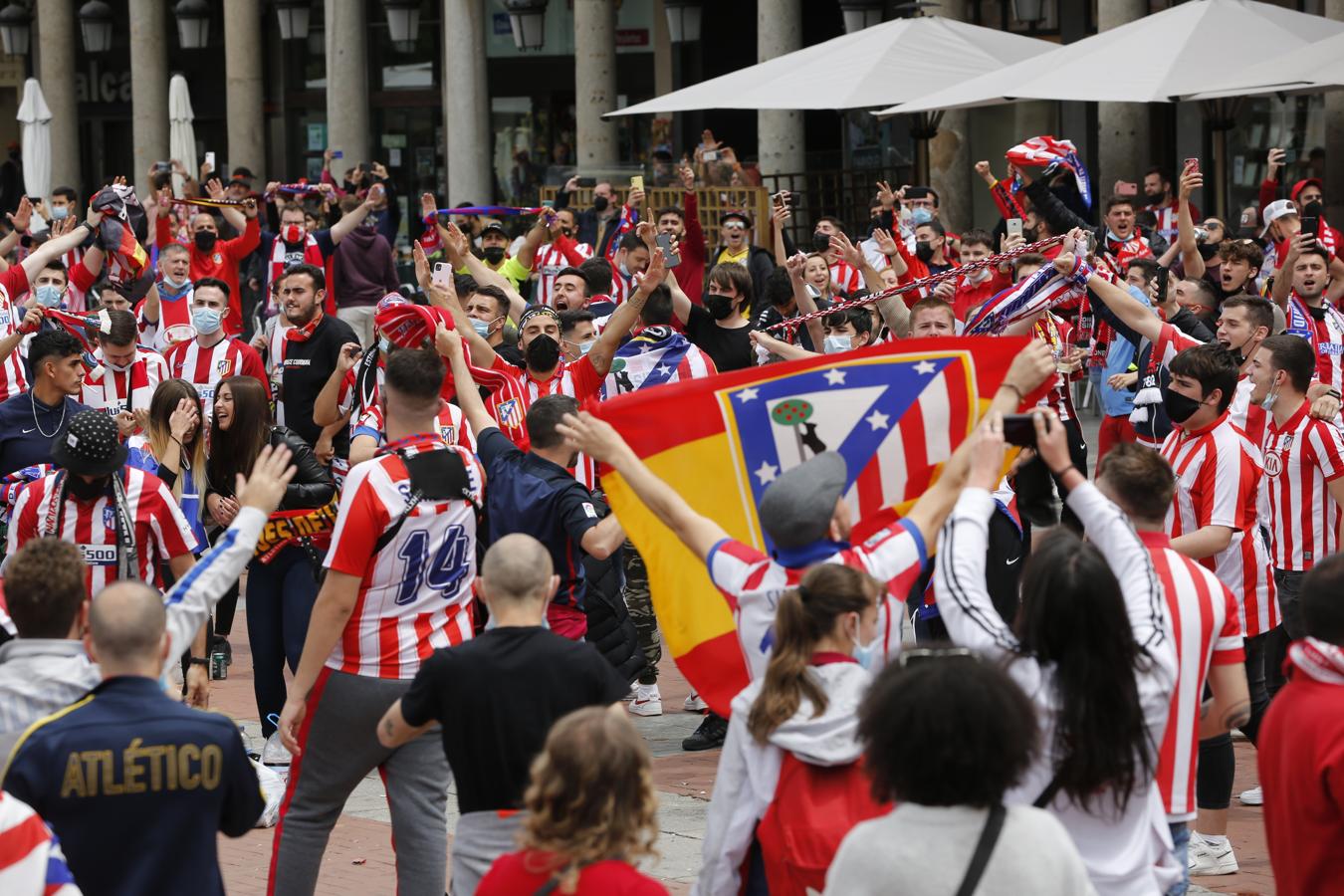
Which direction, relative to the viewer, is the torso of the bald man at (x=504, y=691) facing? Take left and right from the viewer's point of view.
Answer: facing away from the viewer

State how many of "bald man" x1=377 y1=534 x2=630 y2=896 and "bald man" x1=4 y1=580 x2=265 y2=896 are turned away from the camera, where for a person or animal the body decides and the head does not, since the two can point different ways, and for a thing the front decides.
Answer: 2

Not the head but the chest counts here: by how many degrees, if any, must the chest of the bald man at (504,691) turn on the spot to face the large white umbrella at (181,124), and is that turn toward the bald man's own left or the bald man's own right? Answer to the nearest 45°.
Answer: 0° — they already face it

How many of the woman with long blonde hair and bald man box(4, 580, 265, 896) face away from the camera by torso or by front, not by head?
2

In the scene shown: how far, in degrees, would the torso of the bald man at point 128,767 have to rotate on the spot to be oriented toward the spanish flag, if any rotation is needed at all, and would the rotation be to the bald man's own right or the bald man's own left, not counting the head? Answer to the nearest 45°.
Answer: approximately 45° to the bald man's own right

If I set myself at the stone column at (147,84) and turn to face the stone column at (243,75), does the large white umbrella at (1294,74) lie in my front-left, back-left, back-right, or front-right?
front-right

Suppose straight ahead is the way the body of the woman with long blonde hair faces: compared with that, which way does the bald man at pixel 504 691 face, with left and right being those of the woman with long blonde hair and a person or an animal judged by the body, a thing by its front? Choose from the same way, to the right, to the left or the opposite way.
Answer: the same way

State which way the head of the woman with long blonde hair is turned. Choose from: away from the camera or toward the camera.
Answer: away from the camera

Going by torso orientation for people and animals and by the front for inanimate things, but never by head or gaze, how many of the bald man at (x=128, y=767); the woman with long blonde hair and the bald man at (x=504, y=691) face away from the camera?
3

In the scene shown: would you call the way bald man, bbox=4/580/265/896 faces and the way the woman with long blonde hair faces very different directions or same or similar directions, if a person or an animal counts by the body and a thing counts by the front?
same or similar directions

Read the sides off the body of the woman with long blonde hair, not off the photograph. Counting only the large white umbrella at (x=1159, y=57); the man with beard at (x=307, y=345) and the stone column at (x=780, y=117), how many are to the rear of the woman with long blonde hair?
0

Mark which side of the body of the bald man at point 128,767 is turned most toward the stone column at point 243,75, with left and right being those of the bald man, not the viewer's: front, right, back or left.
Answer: front

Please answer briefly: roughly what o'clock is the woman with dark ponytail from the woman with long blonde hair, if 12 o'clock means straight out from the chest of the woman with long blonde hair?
The woman with dark ponytail is roughly at 1 o'clock from the woman with long blonde hair.

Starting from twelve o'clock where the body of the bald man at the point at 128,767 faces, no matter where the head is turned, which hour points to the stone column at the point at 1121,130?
The stone column is roughly at 1 o'clock from the bald man.

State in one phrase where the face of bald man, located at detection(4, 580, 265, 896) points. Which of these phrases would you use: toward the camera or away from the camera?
away from the camera

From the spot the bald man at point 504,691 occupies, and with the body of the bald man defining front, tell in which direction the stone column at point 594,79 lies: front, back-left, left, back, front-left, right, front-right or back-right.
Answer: front

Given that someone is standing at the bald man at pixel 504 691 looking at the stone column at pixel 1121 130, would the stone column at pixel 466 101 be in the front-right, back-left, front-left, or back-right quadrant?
front-left

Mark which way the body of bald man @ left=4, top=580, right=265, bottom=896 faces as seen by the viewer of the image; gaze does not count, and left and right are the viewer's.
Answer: facing away from the viewer

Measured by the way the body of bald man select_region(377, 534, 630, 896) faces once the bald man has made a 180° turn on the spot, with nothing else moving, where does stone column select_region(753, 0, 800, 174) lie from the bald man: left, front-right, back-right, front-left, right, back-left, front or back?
back
